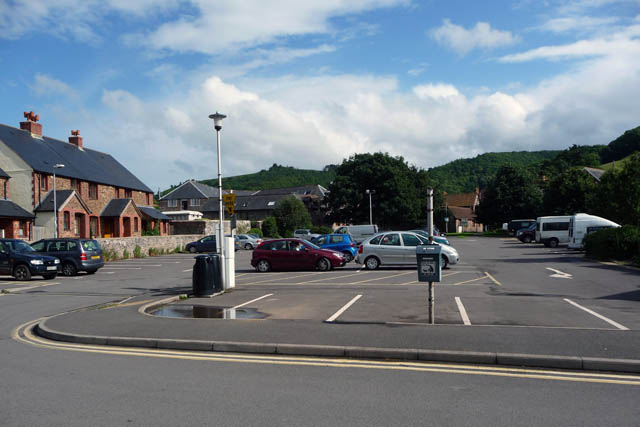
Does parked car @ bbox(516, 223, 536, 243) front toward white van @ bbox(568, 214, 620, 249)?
no

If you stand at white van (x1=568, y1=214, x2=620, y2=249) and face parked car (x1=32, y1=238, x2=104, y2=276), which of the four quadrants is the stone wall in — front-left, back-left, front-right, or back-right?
front-right

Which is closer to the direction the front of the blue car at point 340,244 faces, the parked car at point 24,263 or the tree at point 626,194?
the parked car

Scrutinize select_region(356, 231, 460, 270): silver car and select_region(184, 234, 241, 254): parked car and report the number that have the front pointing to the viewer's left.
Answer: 1

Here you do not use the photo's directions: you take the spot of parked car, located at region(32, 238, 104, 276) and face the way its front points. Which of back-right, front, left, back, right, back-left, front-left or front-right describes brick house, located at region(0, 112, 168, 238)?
front-right

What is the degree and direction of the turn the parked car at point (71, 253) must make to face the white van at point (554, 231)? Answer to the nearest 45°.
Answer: approximately 135° to its right

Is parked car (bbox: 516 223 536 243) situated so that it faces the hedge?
no

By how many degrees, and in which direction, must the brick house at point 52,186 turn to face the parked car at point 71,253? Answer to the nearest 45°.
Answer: approximately 45° to its right

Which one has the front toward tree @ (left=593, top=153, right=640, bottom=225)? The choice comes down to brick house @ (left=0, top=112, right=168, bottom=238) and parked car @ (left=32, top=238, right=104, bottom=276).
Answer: the brick house

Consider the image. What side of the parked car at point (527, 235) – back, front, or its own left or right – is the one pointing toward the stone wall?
front

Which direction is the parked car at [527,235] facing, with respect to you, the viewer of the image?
facing the viewer and to the left of the viewer

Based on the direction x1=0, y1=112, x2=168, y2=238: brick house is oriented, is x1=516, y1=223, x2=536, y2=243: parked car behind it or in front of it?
in front

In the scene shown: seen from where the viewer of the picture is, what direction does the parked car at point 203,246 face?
facing to the left of the viewer
